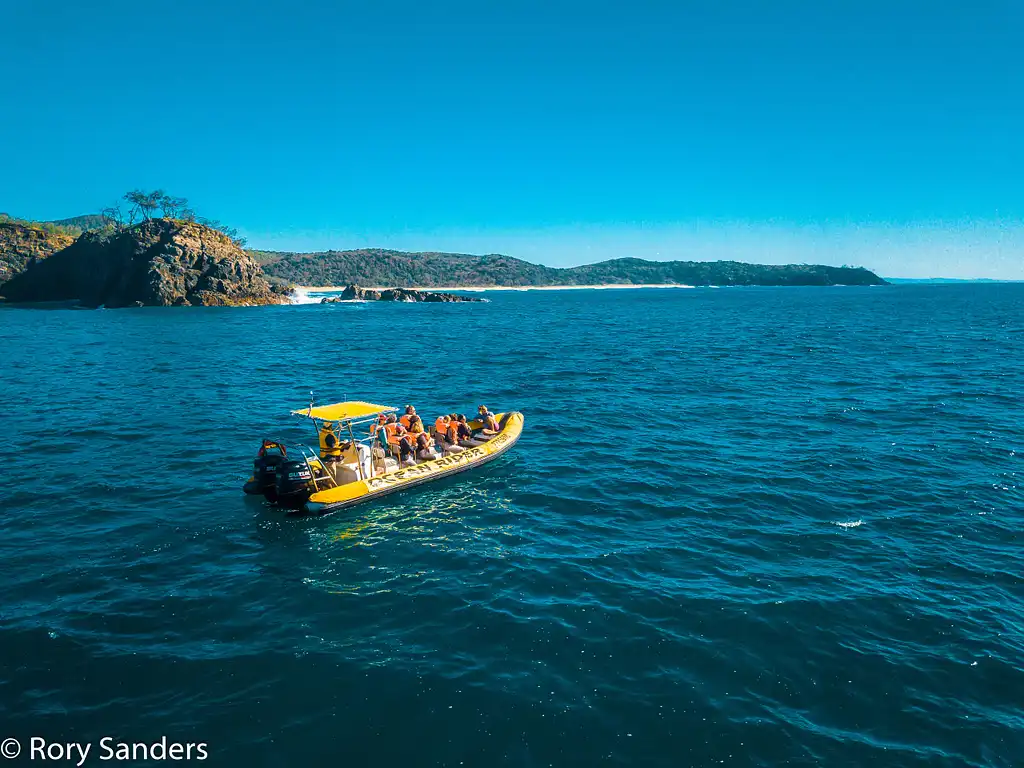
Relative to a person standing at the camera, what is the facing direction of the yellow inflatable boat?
facing away from the viewer and to the right of the viewer
